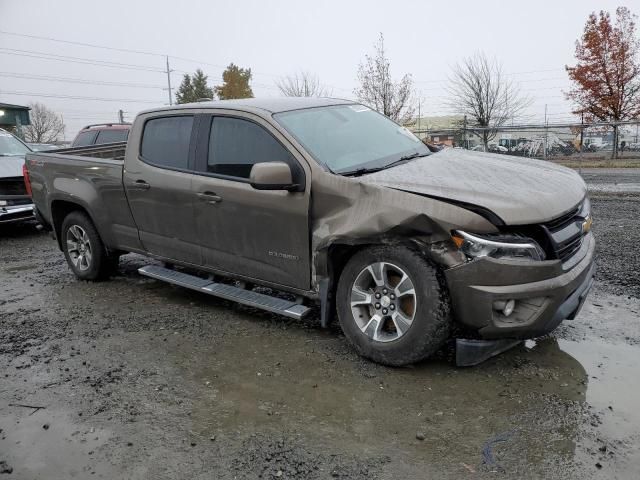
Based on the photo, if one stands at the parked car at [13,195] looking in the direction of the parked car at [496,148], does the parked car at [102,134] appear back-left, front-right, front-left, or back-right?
front-left

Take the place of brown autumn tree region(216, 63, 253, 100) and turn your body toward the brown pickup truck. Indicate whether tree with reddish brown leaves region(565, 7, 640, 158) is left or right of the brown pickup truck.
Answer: left

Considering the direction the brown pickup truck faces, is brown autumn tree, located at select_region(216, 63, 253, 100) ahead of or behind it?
behind

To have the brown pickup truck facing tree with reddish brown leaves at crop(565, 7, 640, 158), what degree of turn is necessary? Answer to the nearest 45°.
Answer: approximately 90° to its left

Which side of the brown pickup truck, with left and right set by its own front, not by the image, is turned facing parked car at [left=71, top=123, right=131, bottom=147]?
back

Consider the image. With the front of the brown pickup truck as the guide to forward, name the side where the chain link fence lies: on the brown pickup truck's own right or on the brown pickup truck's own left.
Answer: on the brown pickup truck's own left

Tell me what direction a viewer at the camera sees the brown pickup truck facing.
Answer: facing the viewer and to the right of the viewer

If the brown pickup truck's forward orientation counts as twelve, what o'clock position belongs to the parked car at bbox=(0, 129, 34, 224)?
The parked car is roughly at 6 o'clock from the brown pickup truck.

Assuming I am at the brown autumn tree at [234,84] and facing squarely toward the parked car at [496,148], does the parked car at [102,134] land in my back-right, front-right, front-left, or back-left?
front-right

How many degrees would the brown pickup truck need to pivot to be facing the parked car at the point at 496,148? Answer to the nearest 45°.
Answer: approximately 135° to its left
